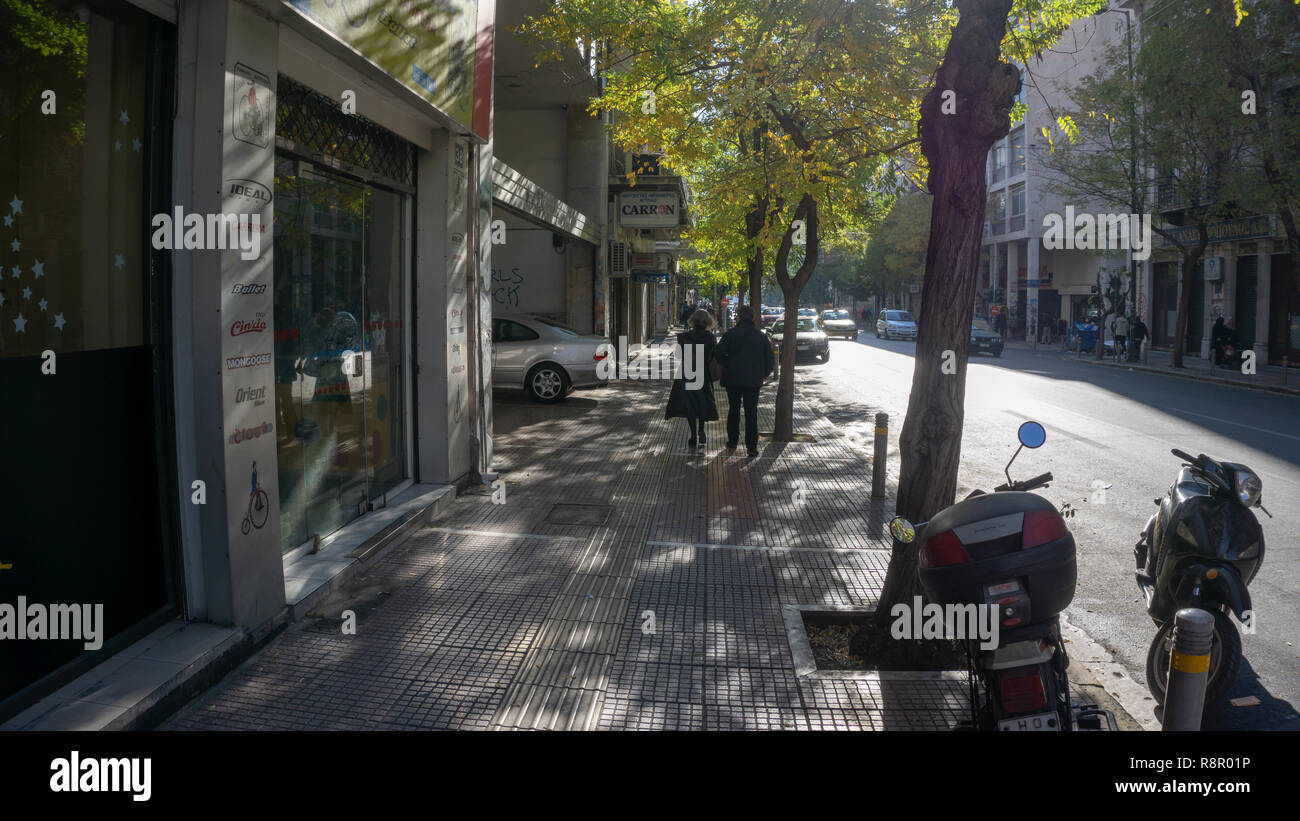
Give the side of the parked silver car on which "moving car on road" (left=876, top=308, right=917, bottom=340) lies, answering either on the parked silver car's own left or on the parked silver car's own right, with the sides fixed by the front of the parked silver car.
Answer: on the parked silver car's own right

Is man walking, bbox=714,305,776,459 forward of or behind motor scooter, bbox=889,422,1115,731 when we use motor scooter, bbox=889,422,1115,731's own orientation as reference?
forward

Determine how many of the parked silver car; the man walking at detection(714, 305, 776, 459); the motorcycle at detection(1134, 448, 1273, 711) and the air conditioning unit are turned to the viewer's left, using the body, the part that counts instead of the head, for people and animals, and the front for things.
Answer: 1

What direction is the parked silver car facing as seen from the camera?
to the viewer's left

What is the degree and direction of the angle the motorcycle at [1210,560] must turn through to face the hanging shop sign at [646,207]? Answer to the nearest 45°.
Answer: approximately 180°

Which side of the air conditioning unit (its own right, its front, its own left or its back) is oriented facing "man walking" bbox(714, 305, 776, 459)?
front

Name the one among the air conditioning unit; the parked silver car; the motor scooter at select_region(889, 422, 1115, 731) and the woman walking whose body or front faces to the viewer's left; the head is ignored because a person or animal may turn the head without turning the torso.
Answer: the parked silver car

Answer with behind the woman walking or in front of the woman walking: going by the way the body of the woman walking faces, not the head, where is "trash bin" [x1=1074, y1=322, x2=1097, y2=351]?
in front

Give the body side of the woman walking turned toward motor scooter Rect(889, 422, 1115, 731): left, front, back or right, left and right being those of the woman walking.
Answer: back

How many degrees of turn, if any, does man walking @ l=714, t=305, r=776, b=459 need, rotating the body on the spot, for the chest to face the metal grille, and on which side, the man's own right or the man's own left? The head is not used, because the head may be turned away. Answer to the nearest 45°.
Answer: approximately 135° to the man's own left

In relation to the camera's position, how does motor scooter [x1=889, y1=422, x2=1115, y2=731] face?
facing away from the viewer

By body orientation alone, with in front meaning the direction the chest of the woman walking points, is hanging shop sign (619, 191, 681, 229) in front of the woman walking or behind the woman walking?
in front

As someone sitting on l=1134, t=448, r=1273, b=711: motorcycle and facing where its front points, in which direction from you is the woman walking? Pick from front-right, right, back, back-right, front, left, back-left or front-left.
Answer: back

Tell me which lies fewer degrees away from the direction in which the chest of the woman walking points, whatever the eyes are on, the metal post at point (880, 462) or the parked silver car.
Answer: the parked silver car

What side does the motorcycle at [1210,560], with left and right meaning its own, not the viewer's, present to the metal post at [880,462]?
back

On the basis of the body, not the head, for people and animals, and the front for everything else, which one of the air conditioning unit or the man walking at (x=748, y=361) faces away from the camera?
the man walking

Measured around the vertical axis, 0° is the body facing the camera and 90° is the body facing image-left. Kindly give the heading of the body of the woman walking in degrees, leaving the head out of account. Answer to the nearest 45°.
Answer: approximately 180°
